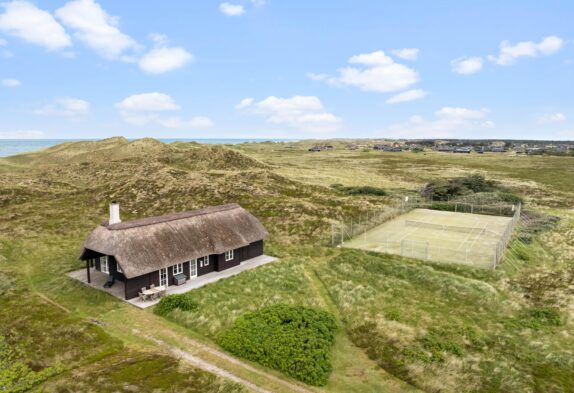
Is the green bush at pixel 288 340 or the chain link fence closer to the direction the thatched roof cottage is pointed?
the green bush

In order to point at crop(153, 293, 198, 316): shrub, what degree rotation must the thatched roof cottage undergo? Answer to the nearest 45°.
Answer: approximately 45° to its right

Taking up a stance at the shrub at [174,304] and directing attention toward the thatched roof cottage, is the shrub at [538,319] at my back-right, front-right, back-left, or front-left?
back-right

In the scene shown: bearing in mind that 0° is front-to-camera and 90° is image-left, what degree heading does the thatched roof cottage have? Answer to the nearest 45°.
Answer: approximately 315°

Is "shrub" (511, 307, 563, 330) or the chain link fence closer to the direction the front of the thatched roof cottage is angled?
the shrub

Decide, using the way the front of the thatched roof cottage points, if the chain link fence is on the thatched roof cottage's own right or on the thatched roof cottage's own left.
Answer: on the thatched roof cottage's own left
